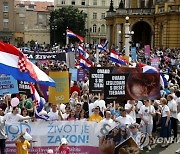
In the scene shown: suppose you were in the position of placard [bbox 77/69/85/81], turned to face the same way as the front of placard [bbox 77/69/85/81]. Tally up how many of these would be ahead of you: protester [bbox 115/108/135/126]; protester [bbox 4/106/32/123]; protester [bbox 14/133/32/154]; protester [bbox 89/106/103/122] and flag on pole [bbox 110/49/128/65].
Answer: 4

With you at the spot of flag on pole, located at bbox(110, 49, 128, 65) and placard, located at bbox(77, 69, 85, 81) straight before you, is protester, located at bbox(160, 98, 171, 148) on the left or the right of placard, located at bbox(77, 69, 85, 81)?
left

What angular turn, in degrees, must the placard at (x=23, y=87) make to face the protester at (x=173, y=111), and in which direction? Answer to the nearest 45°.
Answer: approximately 90° to its left

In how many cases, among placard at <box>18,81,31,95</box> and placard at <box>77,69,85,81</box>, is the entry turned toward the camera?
2

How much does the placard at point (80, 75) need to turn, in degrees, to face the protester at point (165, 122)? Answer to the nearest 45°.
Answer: approximately 45° to its left

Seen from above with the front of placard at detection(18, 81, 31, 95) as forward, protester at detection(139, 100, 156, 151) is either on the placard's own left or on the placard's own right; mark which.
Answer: on the placard's own left
